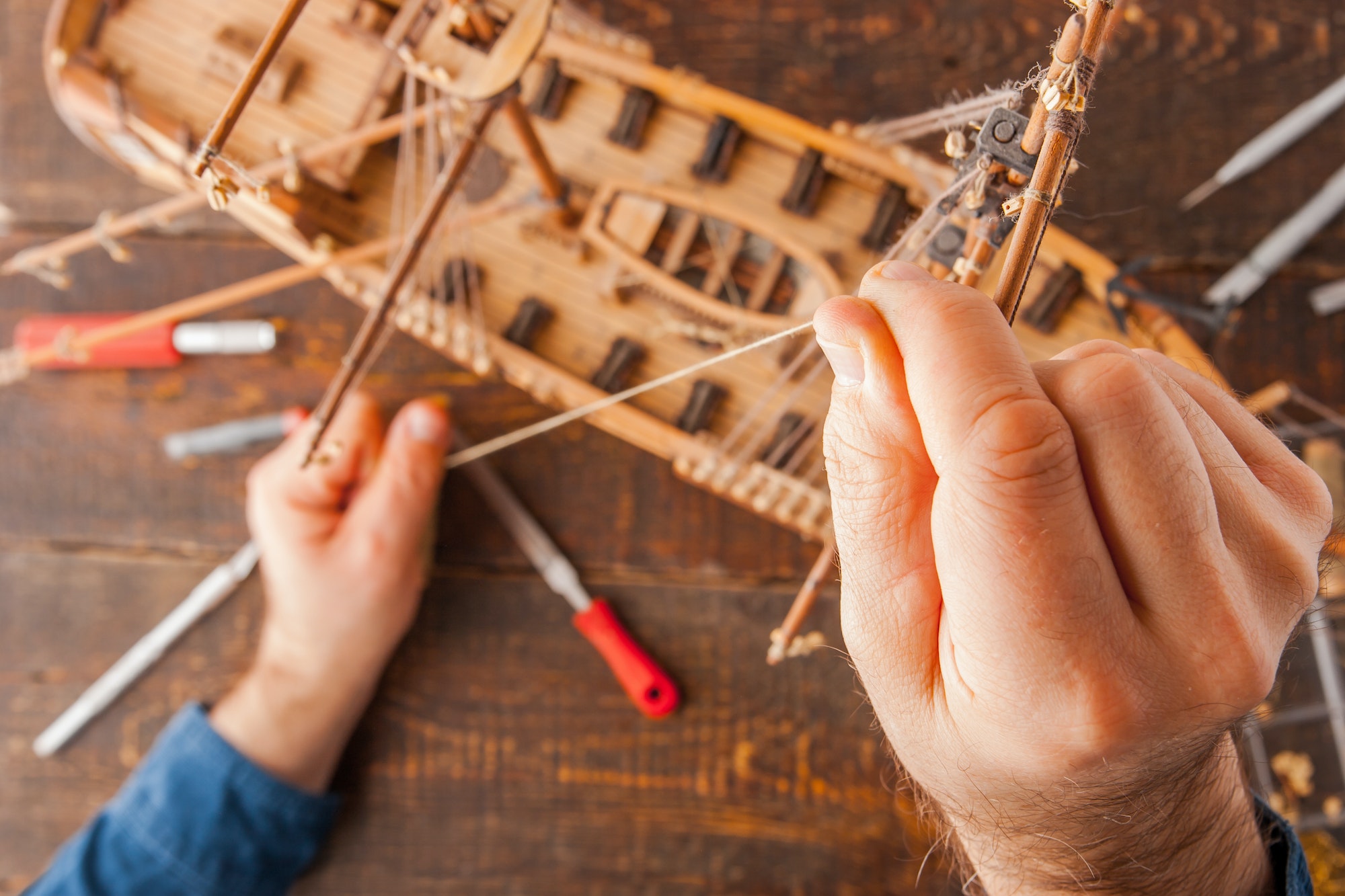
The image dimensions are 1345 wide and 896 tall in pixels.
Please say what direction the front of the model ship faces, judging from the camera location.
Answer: facing the viewer and to the right of the viewer

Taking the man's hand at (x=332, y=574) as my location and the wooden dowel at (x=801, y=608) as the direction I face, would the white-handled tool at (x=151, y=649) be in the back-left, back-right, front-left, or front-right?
back-right
